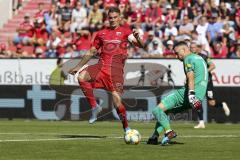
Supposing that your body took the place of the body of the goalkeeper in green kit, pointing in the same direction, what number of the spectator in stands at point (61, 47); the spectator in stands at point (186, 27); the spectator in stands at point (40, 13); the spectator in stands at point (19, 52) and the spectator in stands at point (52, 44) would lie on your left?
0

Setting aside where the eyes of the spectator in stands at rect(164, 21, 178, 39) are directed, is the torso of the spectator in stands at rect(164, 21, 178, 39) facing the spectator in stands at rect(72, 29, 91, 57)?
no

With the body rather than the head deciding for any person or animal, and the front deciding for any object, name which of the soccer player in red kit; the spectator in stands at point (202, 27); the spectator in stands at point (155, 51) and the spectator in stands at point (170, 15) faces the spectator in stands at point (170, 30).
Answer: the spectator in stands at point (170, 15)

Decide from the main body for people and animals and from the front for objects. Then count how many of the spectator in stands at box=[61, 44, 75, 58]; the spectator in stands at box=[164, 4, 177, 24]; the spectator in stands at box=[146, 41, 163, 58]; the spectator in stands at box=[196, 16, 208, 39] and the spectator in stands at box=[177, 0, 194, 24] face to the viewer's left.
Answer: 0

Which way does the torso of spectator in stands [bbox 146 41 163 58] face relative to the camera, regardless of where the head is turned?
toward the camera

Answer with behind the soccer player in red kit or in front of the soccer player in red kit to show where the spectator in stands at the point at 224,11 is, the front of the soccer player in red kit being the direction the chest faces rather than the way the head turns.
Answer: behind

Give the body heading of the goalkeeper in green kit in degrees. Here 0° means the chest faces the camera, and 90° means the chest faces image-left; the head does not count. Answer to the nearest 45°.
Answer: approximately 90°

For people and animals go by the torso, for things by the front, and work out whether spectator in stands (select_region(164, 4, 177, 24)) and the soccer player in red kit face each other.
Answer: no

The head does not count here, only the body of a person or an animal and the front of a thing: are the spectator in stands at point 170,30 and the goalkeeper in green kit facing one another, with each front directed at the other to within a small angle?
no

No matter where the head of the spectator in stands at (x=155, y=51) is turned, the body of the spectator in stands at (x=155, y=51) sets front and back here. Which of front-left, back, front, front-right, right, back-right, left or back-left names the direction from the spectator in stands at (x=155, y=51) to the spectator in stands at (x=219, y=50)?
left

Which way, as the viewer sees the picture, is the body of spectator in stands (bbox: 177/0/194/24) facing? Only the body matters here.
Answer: toward the camera

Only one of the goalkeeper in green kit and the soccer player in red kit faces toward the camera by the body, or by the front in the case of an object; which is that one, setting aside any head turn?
the soccer player in red kit

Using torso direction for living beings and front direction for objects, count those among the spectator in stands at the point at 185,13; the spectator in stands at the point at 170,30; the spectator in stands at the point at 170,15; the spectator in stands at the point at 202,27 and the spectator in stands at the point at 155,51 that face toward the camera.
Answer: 5

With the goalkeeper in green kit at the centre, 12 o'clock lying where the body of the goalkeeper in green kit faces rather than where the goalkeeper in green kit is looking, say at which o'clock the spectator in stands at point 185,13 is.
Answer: The spectator in stands is roughly at 3 o'clock from the goalkeeper in green kit.

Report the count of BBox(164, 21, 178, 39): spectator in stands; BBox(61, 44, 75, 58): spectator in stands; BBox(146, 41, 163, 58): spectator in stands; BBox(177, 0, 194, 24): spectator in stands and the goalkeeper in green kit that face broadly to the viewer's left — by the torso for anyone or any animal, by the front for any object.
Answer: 1

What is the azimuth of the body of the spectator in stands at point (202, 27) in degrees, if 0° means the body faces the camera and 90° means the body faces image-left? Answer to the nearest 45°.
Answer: approximately 0°

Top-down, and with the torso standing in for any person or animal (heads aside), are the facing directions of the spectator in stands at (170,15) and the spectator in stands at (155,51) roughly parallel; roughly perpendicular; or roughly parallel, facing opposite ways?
roughly parallel

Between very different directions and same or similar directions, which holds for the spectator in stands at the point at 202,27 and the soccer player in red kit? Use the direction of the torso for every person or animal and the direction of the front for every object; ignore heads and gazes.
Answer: same or similar directions
